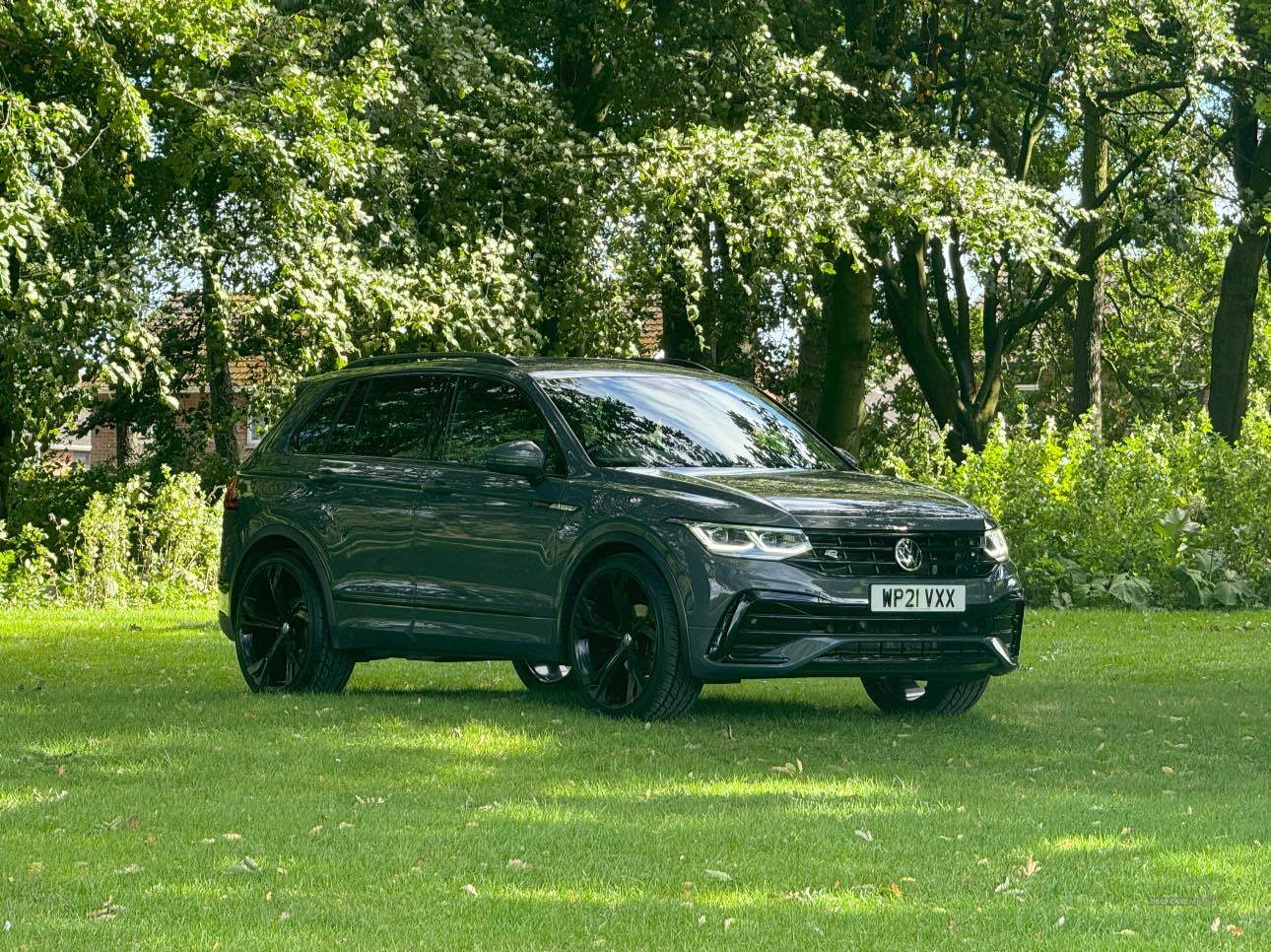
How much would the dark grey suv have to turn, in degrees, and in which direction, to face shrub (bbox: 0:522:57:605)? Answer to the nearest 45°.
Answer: approximately 180°

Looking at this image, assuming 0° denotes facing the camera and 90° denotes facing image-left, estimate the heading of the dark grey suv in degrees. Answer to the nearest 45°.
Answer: approximately 315°

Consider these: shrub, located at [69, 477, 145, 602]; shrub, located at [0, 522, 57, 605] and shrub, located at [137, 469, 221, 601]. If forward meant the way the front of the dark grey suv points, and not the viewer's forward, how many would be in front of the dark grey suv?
0

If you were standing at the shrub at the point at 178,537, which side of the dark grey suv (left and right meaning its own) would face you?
back

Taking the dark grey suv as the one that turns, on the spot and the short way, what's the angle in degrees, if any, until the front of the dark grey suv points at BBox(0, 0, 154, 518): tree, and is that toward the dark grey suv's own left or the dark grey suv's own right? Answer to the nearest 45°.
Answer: approximately 180°

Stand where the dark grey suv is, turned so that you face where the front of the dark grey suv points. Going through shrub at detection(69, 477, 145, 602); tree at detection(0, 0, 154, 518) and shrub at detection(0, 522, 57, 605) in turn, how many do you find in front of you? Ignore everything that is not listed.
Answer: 0

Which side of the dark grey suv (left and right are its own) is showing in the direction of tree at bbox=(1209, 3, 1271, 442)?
left

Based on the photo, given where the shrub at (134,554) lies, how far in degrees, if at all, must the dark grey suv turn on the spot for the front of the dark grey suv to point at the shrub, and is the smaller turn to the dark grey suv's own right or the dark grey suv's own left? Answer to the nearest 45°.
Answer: approximately 180°

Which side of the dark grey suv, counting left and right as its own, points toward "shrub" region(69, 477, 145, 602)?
back

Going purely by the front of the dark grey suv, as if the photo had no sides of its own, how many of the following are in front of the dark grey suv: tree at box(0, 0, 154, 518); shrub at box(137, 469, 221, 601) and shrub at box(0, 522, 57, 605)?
0
